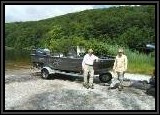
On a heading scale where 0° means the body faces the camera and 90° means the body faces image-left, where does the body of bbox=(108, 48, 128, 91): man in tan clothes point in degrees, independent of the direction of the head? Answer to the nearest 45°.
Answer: approximately 45°
